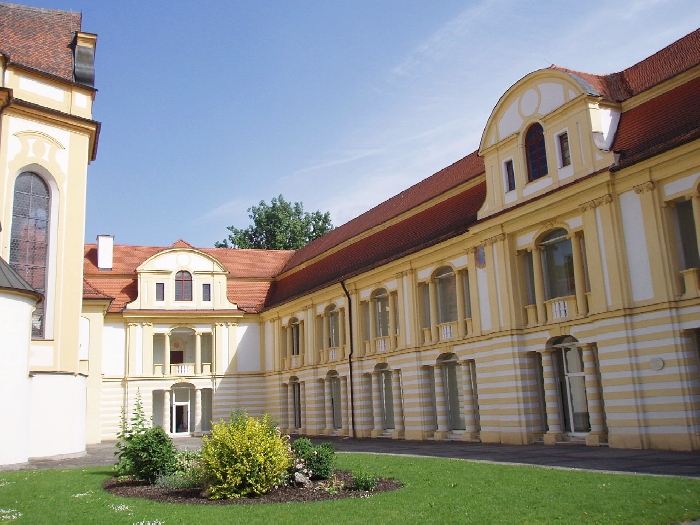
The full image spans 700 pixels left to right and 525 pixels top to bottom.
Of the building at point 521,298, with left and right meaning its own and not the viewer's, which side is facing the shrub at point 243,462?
front

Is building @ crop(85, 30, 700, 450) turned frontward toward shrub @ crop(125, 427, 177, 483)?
yes

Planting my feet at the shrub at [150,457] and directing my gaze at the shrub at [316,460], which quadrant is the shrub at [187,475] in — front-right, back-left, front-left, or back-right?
front-right

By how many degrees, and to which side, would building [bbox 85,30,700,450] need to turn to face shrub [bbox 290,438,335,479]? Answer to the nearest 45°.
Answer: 0° — it already faces it

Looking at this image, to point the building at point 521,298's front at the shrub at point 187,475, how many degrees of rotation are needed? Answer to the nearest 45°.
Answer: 0° — it already faces it

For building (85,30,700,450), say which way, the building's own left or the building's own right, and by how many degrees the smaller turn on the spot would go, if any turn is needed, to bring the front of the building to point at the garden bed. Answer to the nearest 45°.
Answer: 0° — it already faces it

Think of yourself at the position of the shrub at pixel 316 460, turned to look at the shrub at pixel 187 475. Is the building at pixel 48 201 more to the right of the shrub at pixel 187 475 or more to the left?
right

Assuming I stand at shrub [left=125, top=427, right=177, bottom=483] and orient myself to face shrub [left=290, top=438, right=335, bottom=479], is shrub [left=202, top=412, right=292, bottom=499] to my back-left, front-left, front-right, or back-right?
front-right

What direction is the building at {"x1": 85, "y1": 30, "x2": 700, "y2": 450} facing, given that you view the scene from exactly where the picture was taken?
facing the viewer and to the left of the viewer

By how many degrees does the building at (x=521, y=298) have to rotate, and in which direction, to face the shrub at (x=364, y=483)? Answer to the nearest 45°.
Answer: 0° — it already faces it
